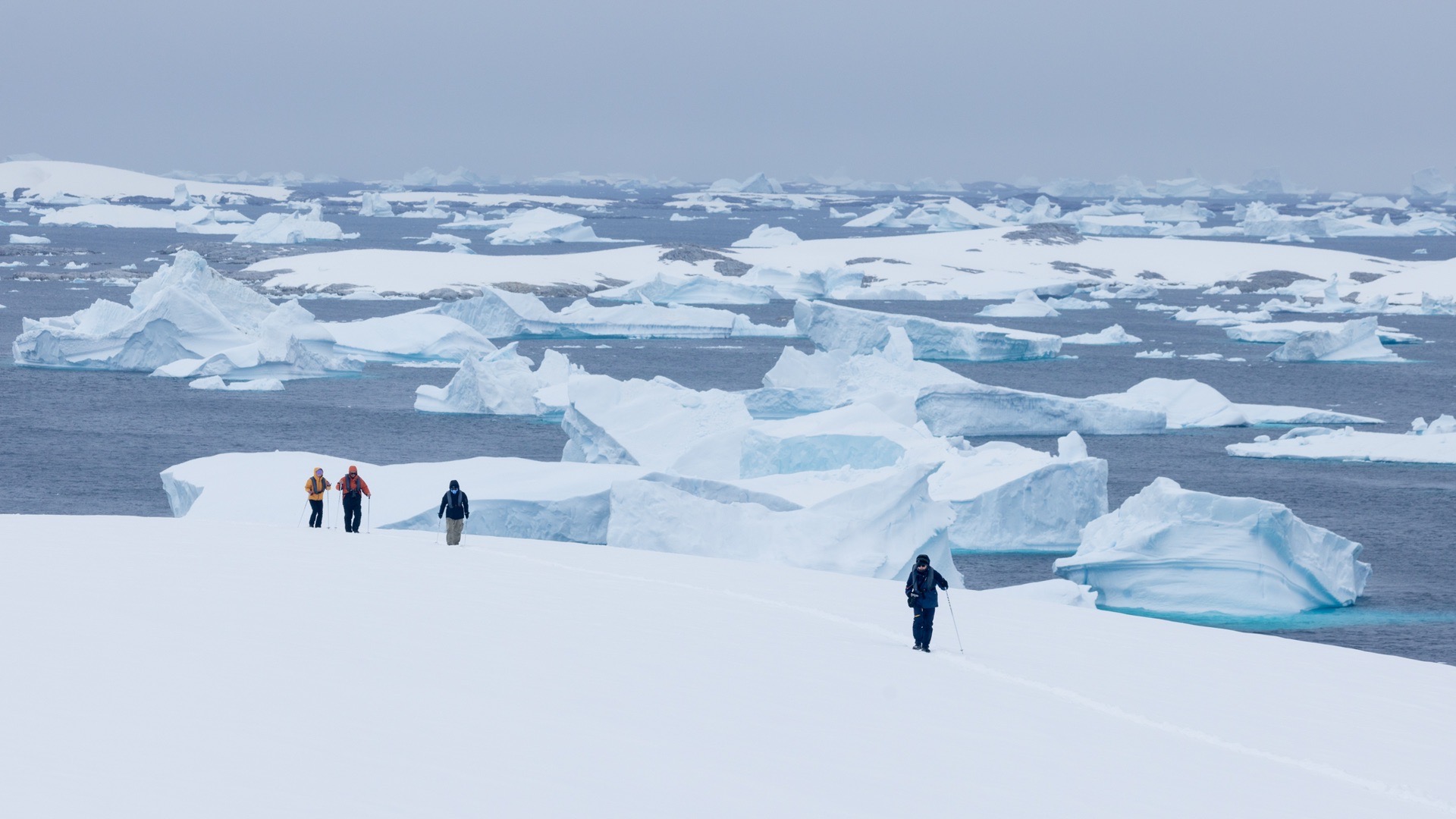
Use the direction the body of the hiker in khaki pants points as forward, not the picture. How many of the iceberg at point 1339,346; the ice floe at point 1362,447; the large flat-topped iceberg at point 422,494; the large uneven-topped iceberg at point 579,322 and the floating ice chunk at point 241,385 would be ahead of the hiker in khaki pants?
0

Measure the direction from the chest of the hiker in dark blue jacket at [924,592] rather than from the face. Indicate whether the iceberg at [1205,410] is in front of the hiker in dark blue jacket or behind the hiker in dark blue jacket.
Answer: behind

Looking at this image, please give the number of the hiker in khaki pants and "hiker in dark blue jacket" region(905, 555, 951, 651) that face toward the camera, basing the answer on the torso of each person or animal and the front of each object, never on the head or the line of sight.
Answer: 2

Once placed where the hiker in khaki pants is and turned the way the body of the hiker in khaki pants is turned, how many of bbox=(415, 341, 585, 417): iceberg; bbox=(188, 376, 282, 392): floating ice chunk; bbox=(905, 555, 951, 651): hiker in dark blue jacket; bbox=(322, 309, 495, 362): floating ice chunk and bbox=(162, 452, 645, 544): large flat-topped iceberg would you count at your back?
4

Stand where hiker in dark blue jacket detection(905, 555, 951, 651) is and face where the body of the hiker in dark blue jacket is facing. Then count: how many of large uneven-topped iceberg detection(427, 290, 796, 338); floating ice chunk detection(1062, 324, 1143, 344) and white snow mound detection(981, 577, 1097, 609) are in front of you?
0

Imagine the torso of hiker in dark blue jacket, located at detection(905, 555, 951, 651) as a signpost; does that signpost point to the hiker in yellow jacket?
no

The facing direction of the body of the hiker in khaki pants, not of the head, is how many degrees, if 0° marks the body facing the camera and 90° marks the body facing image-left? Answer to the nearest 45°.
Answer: approximately 0°

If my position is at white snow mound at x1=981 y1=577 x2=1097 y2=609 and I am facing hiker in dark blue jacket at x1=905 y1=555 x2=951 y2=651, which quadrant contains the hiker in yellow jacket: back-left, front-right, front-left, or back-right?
front-right

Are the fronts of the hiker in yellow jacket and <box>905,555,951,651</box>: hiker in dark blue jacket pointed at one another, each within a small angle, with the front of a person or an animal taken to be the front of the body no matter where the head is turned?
no

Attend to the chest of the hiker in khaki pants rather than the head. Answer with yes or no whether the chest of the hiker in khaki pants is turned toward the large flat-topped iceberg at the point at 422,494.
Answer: no

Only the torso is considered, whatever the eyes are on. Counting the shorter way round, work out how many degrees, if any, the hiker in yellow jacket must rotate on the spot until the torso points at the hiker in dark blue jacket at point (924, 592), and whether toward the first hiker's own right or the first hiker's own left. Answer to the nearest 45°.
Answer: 0° — they already face them

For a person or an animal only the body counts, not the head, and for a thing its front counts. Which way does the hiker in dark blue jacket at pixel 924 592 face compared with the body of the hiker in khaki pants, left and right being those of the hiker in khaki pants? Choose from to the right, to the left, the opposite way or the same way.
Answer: the same way

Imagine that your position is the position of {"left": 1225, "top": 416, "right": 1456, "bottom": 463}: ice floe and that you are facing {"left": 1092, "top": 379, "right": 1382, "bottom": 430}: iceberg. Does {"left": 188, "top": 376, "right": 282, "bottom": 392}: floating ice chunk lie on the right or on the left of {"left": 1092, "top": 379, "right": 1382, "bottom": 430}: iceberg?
left

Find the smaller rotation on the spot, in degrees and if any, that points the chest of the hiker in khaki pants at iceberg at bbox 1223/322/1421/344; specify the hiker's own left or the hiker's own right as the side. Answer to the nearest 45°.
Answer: approximately 135° to the hiker's own left

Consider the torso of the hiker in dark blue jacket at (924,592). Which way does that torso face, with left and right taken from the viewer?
facing the viewer

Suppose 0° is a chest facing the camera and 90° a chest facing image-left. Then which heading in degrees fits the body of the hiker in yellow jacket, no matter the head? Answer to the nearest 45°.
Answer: approximately 315°
